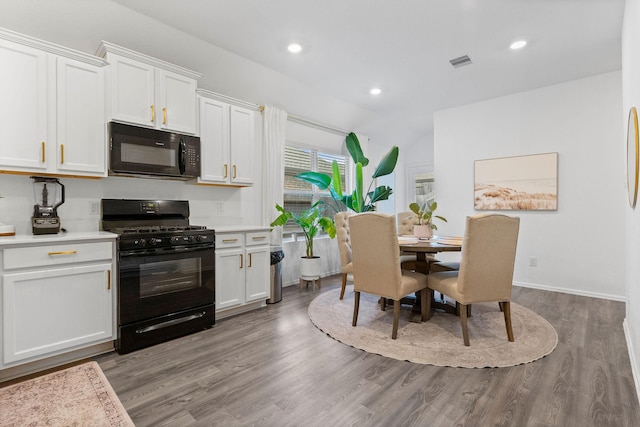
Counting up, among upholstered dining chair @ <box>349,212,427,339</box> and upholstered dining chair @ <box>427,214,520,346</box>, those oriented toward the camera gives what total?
0

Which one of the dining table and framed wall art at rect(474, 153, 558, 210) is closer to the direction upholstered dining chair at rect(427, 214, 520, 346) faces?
the dining table

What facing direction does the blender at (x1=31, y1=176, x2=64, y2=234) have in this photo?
toward the camera

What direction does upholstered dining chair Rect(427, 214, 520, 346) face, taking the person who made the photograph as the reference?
facing away from the viewer and to the left of the viewer

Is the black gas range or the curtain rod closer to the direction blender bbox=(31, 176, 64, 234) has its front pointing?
the black gas range

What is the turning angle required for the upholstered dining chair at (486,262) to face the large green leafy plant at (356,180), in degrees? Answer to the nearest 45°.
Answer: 0° — it already faces it

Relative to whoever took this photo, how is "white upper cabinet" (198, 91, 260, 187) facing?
facing the viewer and to the right of the viewer

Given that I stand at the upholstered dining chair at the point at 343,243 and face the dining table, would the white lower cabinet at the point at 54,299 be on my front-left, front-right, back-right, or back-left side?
back-right

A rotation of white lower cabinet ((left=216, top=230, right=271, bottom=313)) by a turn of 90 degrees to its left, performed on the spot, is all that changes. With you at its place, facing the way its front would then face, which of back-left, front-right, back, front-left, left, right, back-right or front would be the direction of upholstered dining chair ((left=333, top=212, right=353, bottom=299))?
front-right

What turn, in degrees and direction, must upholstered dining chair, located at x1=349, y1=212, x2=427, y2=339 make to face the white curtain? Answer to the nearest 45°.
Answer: approximately 90° to its left

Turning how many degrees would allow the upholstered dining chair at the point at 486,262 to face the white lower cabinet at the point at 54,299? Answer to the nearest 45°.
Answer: approximately 90° to its left

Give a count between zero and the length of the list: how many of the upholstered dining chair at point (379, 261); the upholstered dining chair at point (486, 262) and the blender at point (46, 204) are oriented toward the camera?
1

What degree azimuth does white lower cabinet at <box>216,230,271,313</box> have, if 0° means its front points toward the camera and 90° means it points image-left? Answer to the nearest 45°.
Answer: approximately 315°
